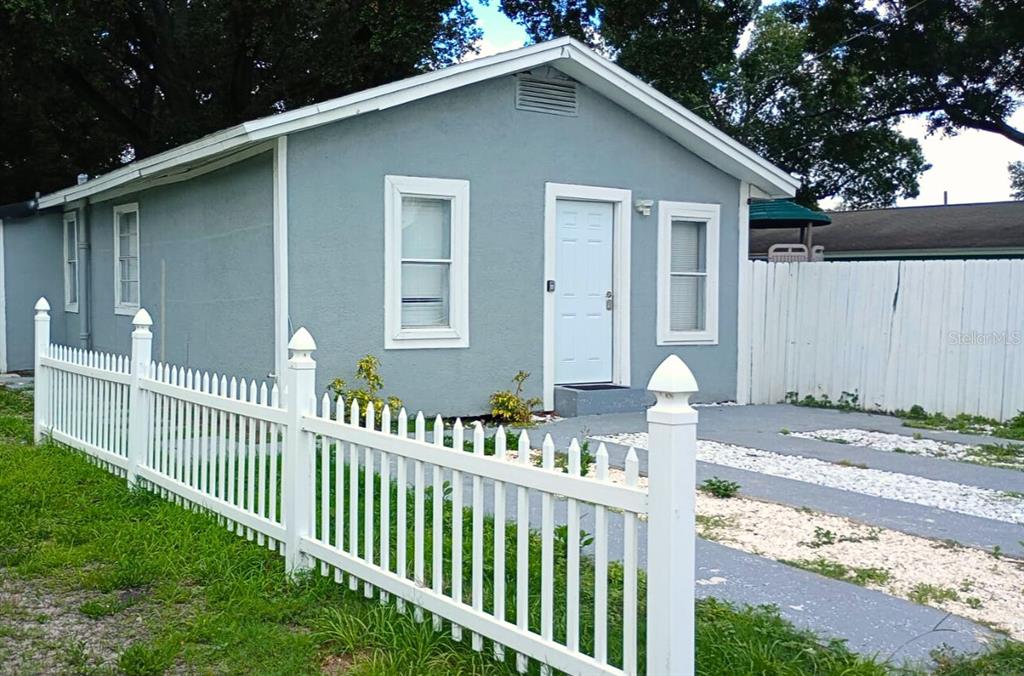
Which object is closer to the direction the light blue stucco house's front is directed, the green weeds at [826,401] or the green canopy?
the green weeds

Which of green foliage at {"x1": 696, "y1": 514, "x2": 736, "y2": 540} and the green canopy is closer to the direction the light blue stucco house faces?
the green foliage

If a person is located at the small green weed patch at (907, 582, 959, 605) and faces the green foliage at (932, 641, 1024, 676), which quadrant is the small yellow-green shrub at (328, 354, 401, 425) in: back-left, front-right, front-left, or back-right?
back-right

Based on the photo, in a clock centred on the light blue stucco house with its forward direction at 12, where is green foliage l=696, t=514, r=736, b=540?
The green foliage is roughly at 1 o'clock from the light blue stucco house.

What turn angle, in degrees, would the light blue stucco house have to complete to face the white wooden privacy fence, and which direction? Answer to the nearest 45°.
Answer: approximately 45° to its left

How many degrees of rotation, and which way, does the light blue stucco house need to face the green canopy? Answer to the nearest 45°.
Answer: approximately 90° to its left

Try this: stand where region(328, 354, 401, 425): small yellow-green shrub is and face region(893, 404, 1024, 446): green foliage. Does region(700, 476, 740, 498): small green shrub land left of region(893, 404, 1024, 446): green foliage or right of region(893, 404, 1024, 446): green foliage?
right

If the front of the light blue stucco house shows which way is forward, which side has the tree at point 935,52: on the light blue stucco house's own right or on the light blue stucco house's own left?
on the light blue stucco house's own left

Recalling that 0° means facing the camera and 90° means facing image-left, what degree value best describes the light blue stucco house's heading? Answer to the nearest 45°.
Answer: approximately 315°

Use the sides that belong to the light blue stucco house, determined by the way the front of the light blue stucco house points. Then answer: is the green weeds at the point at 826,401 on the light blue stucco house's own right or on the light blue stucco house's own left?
on the light blue stucco house's own left
